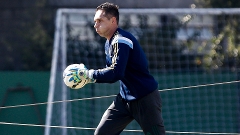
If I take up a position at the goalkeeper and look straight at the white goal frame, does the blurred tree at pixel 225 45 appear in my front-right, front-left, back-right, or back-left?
front-right

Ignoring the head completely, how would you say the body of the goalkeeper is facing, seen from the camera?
to the viewer's left

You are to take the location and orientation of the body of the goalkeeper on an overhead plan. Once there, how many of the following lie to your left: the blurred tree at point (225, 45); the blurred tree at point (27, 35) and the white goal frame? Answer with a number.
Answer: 0

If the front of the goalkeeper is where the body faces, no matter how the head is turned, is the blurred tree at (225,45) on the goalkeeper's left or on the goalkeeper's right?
on the goalkeeper's right

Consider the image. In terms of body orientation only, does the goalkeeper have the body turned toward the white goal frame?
no
